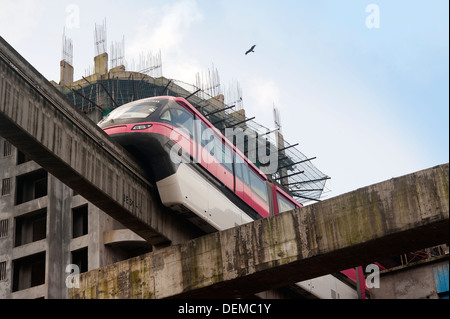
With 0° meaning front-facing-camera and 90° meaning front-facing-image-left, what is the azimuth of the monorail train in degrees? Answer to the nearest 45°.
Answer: approximately 45°

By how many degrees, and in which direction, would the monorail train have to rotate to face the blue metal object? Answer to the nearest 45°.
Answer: approximately 180°

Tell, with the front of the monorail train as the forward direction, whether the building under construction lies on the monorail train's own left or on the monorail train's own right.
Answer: on the monorail train's own right

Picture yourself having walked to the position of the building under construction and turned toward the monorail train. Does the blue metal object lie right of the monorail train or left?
left
